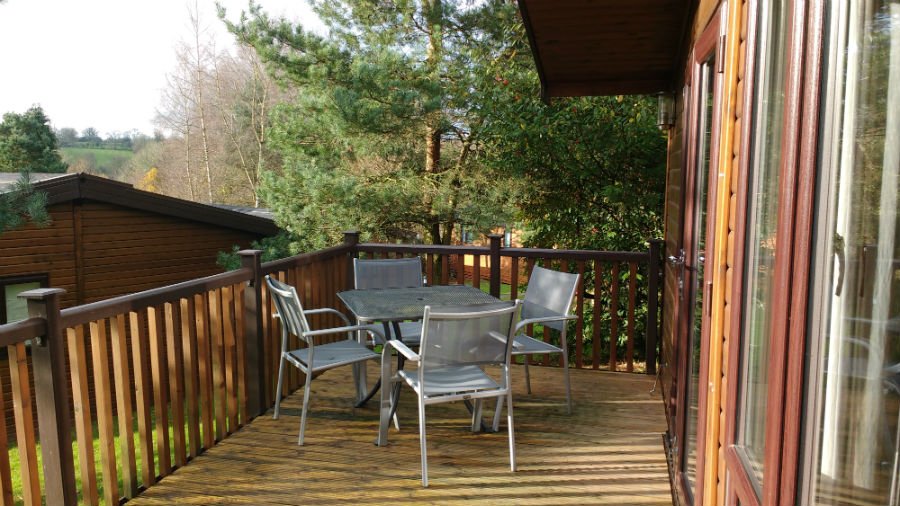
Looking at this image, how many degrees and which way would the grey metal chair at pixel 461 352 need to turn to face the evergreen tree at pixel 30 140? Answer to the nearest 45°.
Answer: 0° — it already faces it

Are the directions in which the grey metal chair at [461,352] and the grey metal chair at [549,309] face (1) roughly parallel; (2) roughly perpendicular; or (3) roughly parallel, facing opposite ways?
roughly perpendicular

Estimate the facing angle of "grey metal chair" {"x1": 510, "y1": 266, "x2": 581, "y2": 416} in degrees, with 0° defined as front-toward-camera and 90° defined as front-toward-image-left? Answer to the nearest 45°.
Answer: approximately 45°

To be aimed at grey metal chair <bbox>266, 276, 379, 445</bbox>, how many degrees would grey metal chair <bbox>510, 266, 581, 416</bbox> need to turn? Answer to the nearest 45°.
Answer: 0° — it already faces it

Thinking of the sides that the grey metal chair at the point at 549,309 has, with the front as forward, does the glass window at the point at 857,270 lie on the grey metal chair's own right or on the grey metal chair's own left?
on the grey metal chair's own left

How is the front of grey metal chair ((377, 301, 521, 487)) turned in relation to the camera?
facing away from the viewer and to the left of the viewer
